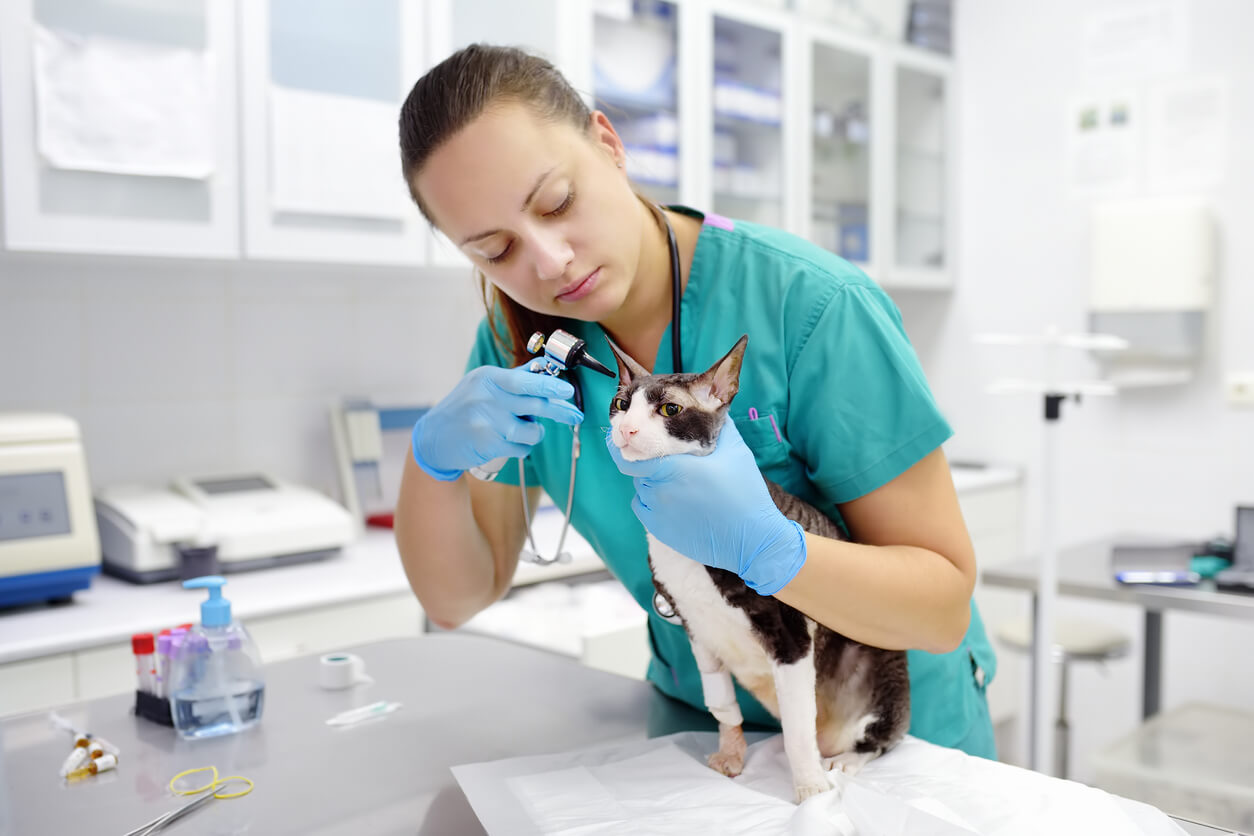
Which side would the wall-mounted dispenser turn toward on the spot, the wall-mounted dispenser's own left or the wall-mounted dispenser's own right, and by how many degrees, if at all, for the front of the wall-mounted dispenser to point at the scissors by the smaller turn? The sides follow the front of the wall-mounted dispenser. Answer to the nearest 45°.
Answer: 0° — it already faces it

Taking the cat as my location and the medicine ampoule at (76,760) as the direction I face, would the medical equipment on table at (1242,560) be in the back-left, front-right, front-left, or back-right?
back-right

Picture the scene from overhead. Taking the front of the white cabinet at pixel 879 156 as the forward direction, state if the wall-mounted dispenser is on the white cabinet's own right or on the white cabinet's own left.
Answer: on the white cabinet's own left

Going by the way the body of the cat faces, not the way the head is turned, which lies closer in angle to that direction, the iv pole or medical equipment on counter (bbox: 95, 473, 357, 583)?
the medical equipment on counter

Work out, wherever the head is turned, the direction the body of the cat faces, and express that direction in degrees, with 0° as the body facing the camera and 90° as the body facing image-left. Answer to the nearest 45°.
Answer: approximately 45°

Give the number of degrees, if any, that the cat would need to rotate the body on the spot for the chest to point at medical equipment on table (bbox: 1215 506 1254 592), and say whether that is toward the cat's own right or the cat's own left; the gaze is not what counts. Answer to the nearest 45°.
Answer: approximately 180°

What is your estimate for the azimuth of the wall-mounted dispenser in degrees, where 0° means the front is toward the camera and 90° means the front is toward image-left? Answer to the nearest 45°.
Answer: approximately 0°
